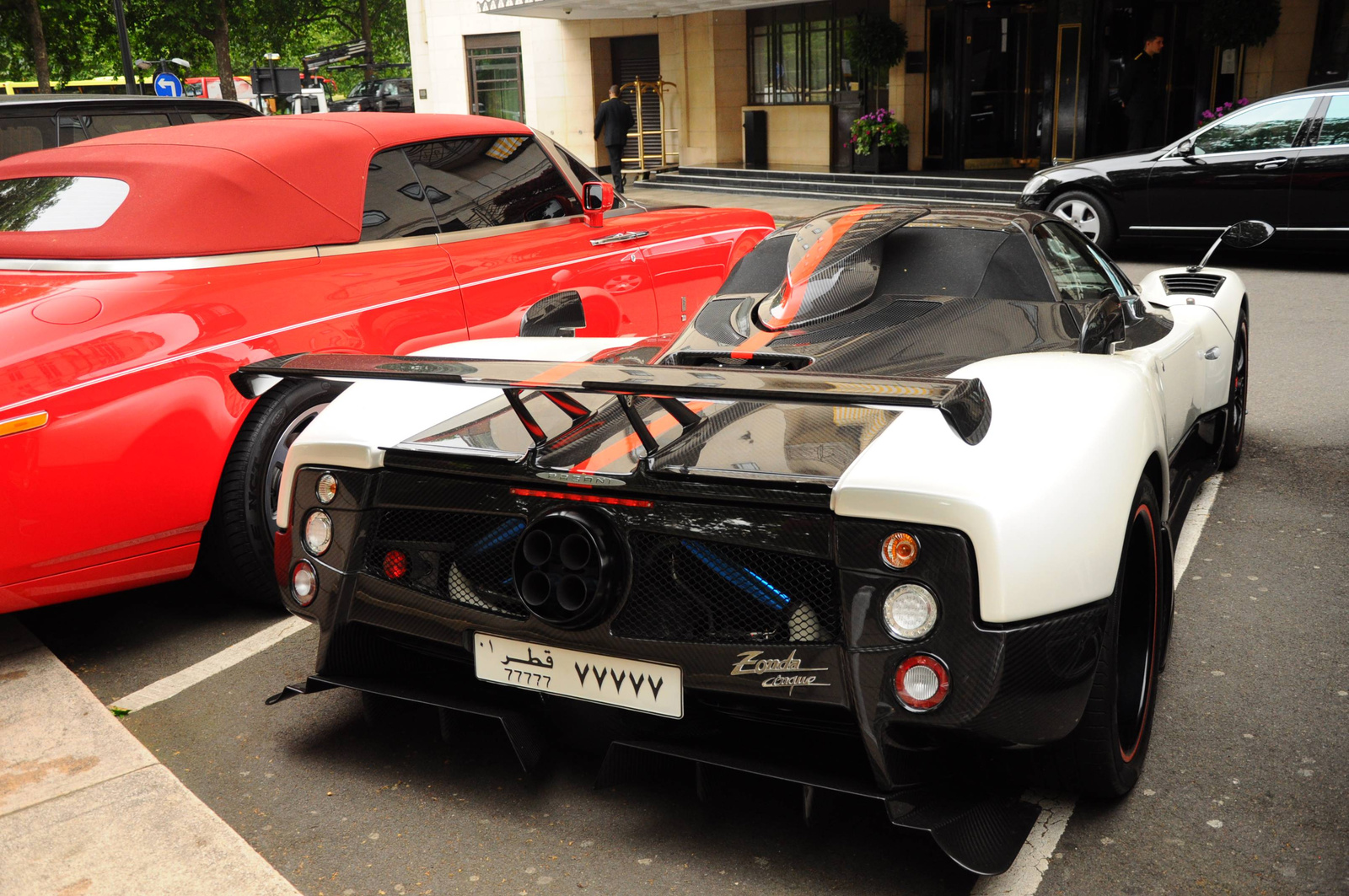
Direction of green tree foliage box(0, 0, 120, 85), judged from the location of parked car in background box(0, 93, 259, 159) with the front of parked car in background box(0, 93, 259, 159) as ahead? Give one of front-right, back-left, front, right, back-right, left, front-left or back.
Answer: front-left

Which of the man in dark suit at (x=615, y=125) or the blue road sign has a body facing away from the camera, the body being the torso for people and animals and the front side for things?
the man in dark suit

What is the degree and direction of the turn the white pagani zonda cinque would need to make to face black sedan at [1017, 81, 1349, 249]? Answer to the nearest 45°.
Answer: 0° — it already faces it

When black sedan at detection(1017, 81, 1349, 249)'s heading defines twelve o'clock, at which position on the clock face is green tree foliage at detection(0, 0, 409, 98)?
The green tree foliage is roughly at 1 o'clock from the black sedan.

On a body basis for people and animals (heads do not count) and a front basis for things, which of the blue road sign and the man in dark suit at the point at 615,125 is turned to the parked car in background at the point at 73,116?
the blue road sign

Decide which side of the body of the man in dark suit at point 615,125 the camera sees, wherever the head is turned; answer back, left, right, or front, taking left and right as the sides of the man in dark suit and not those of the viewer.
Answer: back

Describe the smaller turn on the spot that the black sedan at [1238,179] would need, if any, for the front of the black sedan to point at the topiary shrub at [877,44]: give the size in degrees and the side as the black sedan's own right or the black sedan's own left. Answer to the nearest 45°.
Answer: approximately 45° to the black sedan's own right

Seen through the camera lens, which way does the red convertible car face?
facing away from the viewer and to the right of the viewer

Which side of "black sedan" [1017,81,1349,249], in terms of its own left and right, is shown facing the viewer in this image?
left
